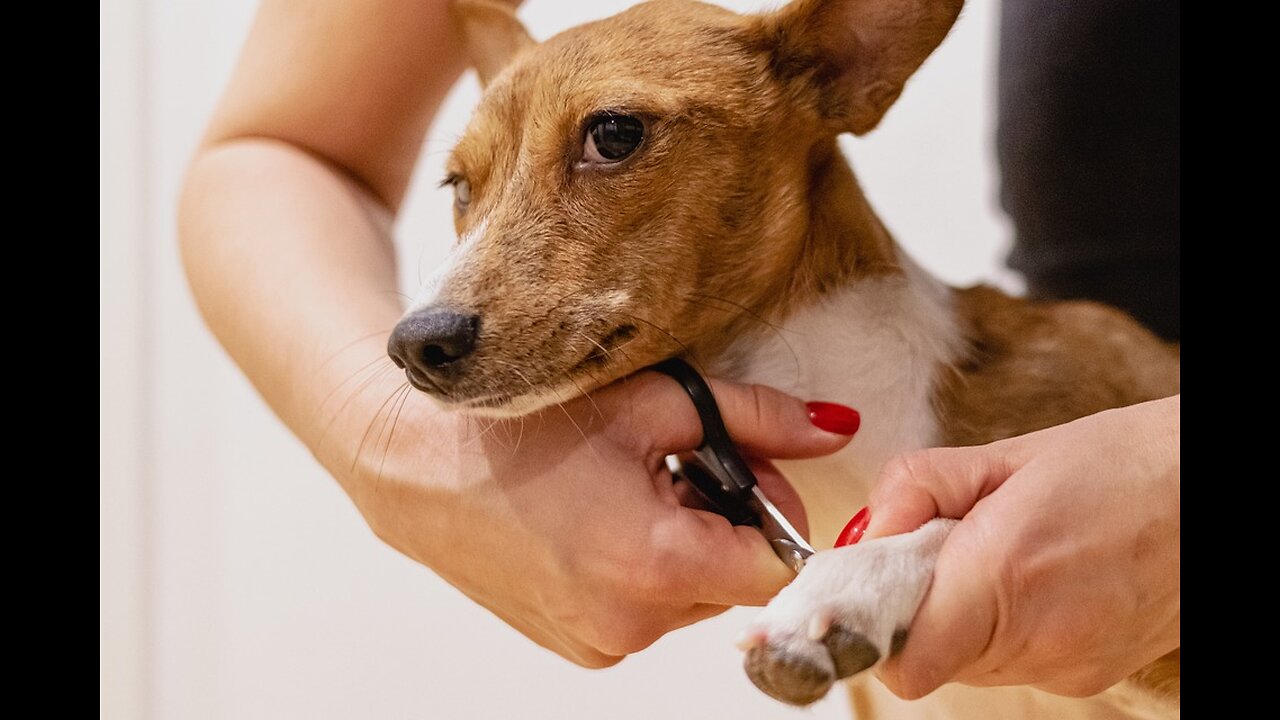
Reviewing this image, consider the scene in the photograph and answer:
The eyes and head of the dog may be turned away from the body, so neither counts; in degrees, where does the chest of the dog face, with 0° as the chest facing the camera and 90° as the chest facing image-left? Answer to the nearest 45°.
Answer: approximately 45°
